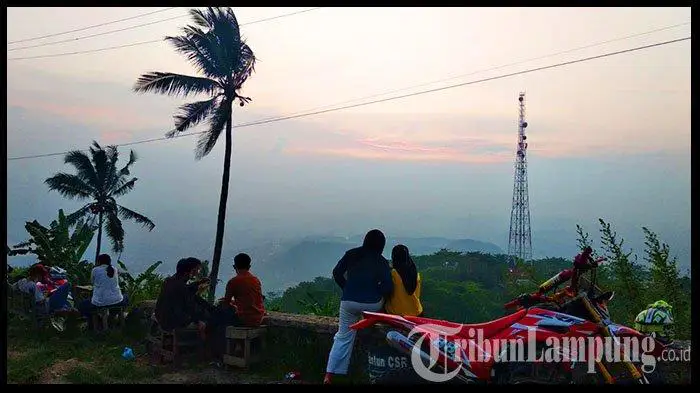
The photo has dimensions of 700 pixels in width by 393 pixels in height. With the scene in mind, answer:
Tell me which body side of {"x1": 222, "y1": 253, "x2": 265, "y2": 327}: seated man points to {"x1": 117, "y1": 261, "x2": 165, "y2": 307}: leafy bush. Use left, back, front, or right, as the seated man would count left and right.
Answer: front

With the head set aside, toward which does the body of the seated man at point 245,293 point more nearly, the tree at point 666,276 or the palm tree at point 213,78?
the palm tree

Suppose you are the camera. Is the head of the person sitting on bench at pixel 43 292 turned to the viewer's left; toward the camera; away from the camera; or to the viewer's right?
away from the camera

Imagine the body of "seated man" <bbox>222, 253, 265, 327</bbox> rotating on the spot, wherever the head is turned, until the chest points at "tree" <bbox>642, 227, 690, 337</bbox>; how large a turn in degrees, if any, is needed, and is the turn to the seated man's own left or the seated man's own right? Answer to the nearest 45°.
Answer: approximately 135° to the seated man's own right

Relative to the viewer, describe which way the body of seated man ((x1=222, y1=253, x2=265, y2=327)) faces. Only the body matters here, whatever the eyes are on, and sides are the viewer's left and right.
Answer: facing away from the viewer and to the left of the viewer

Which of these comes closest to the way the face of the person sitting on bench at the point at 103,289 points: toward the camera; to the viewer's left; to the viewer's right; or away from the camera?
away from the camera

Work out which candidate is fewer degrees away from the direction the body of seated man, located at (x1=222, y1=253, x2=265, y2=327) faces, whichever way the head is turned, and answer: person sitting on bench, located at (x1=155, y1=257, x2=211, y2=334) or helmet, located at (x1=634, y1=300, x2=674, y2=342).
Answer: the person sitting on bench

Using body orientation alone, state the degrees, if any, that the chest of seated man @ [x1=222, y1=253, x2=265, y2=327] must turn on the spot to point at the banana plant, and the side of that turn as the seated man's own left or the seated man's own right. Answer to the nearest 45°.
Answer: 0° — they already face it

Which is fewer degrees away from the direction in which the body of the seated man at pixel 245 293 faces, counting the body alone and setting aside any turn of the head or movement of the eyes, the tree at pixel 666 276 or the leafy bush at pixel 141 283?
the leafy bush

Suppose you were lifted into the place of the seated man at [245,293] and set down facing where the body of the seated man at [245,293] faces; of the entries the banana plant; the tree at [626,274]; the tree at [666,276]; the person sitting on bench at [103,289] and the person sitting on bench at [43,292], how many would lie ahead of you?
3

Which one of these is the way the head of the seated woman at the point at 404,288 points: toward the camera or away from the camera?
away from the camera
